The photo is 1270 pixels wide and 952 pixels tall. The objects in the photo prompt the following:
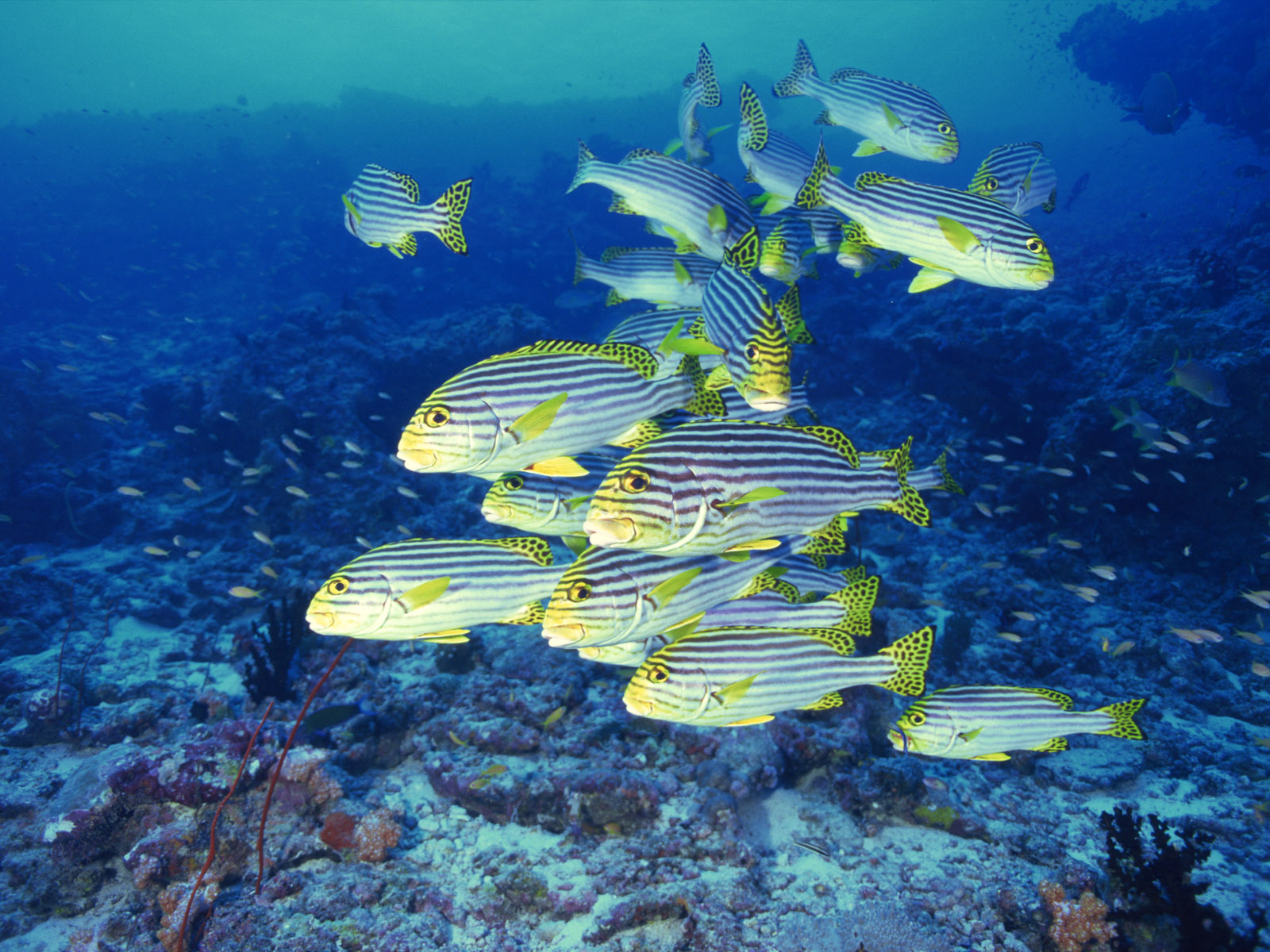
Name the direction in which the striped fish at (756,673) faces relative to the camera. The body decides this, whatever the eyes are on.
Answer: to the viewer's left

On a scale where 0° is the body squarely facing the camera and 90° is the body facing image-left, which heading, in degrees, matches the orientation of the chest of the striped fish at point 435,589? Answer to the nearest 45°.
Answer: approximately 90°

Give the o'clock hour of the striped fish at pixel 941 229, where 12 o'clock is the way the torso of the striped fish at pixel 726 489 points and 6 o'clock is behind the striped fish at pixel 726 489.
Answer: the striped fish at pixel 941 229 is roughly at 4 o'clock from the striped fish at pixel 726 489.

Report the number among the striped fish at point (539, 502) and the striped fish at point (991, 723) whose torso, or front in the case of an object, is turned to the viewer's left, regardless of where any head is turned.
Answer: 2

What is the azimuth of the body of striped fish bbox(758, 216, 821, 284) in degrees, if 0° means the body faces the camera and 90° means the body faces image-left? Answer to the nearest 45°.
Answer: approximately 45°

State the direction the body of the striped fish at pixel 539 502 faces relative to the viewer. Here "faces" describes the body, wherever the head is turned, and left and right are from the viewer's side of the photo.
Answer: facing to the left of the viewer

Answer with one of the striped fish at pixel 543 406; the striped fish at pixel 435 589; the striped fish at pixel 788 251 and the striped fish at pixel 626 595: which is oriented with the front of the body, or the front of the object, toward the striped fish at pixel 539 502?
the striped fish at pixel 788 251

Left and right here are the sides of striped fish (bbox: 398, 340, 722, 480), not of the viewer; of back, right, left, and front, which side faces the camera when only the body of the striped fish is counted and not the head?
left

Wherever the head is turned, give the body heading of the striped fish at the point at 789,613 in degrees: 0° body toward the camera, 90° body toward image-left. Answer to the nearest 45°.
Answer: approximately 90°

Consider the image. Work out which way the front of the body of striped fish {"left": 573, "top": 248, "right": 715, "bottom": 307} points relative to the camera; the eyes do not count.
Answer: to the viewer's right

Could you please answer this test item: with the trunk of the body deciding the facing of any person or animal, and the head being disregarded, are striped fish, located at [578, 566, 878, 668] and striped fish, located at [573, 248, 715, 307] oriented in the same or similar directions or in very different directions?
very different directions

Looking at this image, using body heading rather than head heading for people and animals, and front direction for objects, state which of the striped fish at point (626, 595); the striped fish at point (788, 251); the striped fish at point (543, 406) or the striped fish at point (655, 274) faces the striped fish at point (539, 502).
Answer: the striped fish at point (788, 251)
